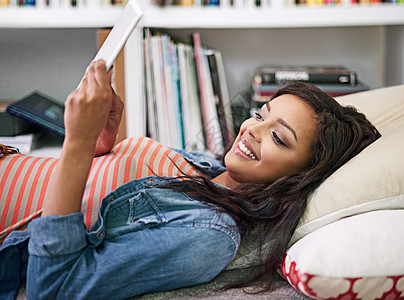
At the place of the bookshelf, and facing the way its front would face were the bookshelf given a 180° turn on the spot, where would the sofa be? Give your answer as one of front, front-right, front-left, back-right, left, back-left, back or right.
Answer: back

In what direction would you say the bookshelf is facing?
toward the camera

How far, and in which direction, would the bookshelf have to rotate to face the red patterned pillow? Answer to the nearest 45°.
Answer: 0° — it already faces it

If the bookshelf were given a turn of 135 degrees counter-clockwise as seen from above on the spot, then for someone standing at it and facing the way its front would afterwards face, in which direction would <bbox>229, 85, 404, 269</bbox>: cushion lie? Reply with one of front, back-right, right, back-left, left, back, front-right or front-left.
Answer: back-right

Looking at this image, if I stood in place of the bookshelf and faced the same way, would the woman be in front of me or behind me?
in front
